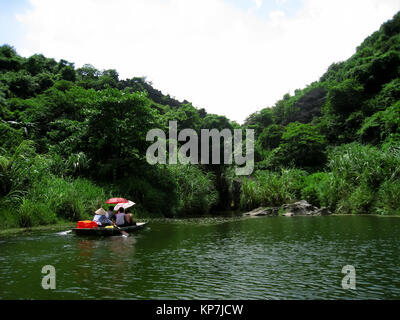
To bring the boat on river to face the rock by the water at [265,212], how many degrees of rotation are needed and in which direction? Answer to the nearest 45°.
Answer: approximately 45° to its left

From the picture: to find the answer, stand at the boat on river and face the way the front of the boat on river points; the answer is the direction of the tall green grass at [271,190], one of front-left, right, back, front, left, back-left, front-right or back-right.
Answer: front-left

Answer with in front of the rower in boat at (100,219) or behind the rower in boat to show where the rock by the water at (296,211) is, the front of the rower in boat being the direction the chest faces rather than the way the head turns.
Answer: in front

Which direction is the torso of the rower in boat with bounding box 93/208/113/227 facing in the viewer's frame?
to the viewer's right
